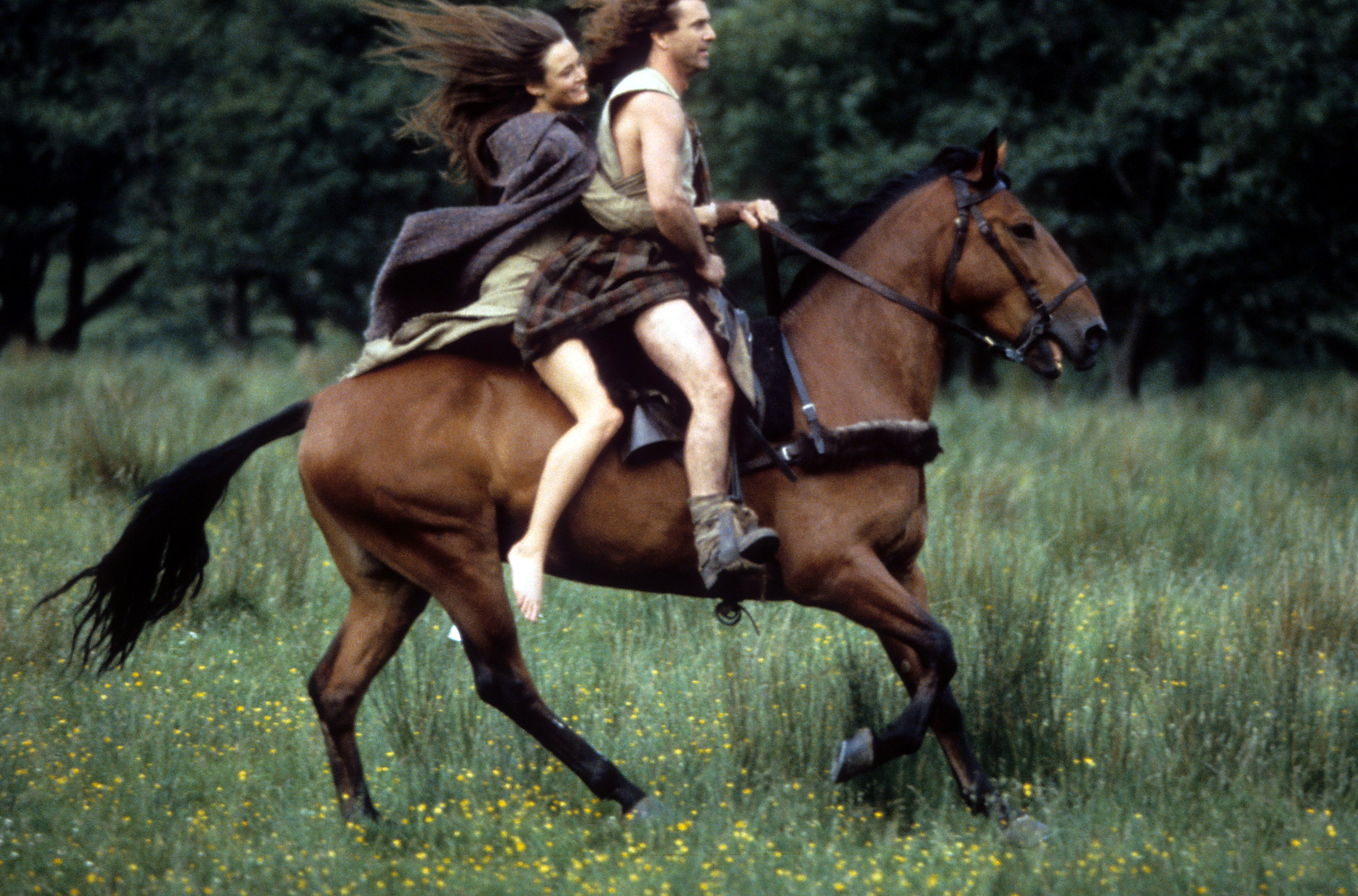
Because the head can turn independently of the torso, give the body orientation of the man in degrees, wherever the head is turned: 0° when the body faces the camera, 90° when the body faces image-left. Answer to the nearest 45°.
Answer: approximately 270°

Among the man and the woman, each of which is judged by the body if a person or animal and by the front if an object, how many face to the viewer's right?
2

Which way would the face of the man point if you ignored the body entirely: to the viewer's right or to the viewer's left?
to the viewer's right

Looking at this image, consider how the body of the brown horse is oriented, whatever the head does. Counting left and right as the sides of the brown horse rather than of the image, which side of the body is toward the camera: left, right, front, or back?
right

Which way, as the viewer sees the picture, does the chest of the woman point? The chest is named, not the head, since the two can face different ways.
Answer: to the viewer's right
